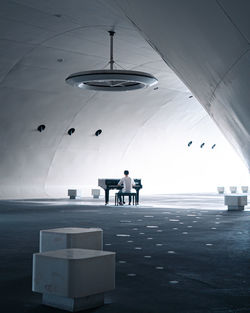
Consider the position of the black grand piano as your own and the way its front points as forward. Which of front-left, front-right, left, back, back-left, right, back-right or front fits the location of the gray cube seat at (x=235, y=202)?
front-left

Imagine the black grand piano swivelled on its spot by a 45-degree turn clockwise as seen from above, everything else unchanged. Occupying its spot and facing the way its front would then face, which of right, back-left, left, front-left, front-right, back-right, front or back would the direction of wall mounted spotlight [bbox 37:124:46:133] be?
right

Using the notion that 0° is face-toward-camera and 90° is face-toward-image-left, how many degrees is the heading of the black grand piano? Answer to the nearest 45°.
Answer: approximately 0°

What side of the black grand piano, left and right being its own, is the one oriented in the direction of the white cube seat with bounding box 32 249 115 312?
front

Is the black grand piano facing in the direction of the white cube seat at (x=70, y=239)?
yes

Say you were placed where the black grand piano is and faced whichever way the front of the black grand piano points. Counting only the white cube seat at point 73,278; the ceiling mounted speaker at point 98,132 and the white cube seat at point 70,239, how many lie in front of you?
2
